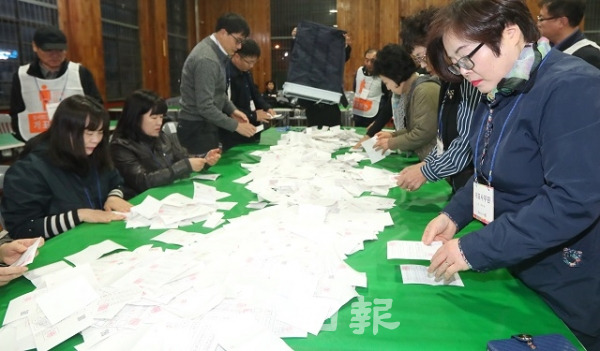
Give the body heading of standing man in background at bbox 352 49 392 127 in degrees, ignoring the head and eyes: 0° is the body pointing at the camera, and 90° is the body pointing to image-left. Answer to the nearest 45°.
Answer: approximately 45°

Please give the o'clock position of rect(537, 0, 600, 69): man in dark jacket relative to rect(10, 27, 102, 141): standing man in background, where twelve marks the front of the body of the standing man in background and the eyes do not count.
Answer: The man in dark jacket is roughly at 10 o'clock from the standing man in background.

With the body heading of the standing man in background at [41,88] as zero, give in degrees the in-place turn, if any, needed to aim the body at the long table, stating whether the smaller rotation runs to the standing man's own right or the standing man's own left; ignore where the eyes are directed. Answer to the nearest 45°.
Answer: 0° — they already face it

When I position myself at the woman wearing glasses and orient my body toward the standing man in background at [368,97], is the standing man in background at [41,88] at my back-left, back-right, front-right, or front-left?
front-left

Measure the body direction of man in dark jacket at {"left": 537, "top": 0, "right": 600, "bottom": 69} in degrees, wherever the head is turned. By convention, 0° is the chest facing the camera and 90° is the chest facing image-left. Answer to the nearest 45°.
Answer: approximately 90°

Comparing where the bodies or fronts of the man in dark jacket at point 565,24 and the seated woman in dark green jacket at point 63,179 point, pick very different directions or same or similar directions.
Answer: very different directions

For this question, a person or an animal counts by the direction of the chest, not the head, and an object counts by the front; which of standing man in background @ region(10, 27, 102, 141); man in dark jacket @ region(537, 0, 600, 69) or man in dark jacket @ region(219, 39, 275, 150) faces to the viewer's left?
man in dark jacket @ region(537, 0, 600, 69)

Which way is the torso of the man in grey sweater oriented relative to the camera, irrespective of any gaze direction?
to the viewer's right

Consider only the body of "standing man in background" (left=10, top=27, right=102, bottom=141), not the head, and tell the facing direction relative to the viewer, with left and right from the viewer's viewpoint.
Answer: facing the viewer

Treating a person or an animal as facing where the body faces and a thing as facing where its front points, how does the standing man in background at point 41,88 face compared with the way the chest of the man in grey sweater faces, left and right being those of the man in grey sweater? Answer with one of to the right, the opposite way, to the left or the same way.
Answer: to the right

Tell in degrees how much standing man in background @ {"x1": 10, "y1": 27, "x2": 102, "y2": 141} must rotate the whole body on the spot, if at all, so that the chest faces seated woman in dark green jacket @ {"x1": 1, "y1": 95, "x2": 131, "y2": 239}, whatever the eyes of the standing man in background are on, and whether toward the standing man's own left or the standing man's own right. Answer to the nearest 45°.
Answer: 0° — they already face them

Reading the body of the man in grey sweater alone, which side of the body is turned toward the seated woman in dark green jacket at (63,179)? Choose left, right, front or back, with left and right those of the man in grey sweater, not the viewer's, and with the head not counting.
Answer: right

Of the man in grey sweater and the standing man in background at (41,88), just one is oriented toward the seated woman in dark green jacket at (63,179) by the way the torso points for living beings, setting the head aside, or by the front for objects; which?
the standing man in background
